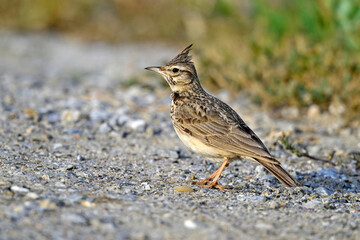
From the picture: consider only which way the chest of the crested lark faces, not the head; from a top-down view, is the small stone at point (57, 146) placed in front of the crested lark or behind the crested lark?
in front

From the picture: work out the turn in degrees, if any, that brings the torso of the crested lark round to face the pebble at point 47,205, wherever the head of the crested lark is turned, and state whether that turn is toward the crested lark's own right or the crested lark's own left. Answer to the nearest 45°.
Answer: approximately 45° to the crested lark's own left

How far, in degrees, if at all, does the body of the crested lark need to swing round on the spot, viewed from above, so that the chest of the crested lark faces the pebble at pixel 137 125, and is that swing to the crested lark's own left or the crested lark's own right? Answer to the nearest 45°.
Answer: approximately 45° to the crested lark's own right

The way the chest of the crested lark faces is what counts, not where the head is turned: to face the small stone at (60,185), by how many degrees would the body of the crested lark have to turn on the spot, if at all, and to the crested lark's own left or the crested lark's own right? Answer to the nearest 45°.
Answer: approximately 45° to the crested lark's own left

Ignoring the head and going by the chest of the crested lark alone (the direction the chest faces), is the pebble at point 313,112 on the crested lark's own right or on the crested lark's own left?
on the crested lark's own right

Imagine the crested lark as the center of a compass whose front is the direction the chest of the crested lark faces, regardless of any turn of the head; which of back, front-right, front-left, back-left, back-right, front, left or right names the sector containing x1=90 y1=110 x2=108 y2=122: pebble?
front-right

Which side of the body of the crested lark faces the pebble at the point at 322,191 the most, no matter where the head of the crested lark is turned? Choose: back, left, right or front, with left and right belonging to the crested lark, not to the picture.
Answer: back

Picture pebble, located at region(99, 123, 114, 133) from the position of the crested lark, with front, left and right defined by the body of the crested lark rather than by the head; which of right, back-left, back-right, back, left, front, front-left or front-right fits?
front-right

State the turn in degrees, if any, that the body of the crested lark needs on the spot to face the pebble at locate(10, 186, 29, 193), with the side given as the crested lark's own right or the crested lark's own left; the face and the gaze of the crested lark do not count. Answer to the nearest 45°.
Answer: approximately 45° to the crested lark's own left

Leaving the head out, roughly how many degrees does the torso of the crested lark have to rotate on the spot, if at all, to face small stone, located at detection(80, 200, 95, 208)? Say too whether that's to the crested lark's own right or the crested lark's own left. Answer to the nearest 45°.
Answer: approximately 45° to the crested lark's own left

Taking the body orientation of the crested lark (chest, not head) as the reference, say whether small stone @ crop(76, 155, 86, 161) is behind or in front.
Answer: in front

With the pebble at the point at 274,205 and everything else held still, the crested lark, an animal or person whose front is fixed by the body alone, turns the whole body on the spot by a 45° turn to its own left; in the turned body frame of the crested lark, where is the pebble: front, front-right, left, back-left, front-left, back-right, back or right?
left

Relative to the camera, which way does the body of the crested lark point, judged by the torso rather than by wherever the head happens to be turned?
to the viewer's left
